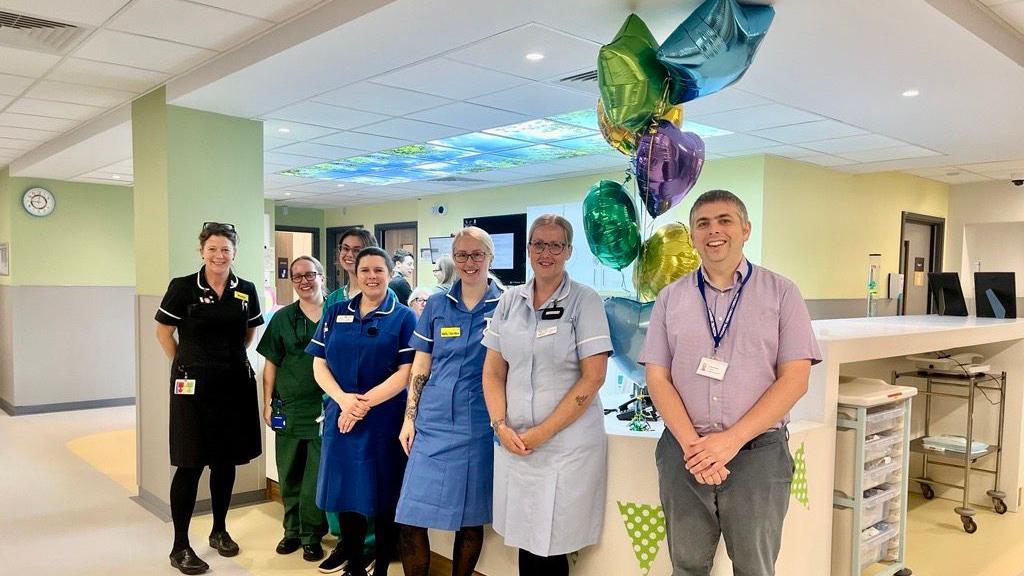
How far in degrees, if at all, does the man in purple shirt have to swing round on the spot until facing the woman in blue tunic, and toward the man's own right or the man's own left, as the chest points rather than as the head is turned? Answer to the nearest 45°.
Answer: approximately 90° to the man's own right

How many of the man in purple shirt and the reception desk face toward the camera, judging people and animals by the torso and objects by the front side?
2

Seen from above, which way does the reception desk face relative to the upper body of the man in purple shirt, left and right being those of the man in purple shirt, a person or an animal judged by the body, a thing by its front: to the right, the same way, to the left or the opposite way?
the same way

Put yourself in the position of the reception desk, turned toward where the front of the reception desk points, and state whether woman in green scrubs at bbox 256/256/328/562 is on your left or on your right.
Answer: on your right

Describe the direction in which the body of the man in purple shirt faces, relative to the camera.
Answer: toward the camera

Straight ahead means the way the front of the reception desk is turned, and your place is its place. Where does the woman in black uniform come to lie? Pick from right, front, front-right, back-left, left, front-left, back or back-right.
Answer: right

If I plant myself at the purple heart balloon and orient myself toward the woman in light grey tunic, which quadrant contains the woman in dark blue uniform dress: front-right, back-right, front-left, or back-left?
front-right

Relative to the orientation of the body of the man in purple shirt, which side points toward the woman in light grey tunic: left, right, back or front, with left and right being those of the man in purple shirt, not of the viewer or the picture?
right

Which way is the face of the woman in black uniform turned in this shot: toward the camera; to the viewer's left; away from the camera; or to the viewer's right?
toward the camera

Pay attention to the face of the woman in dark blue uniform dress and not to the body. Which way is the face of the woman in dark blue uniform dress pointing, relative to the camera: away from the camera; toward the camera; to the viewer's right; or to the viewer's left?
toward the camera

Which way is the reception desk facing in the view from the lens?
facing the viewer

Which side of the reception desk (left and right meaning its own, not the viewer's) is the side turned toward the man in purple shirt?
front

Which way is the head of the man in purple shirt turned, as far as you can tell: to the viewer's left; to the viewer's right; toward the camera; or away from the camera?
toward the camera
